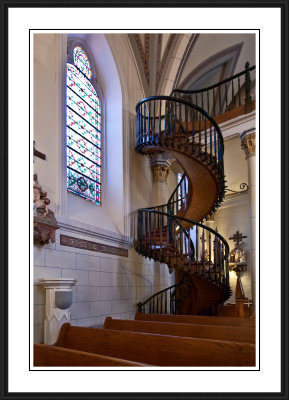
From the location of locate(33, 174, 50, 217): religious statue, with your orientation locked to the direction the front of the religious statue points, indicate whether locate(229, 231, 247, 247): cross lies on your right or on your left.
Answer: on your left

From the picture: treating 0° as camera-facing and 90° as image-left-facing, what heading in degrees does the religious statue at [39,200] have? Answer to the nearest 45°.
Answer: approximately 315°
